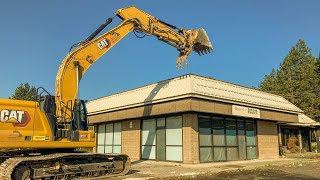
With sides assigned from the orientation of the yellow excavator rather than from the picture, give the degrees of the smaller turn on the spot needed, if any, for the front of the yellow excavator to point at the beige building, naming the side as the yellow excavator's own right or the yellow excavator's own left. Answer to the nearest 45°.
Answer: approximately 45° to the yellow excavator's own left

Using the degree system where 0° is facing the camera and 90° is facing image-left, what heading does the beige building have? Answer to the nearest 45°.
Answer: approximately 315°

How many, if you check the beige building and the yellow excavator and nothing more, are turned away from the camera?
0

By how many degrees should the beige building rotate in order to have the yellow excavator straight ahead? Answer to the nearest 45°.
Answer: approximately 90° to its right

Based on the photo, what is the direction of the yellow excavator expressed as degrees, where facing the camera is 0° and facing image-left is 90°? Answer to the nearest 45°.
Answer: approximately 270°
